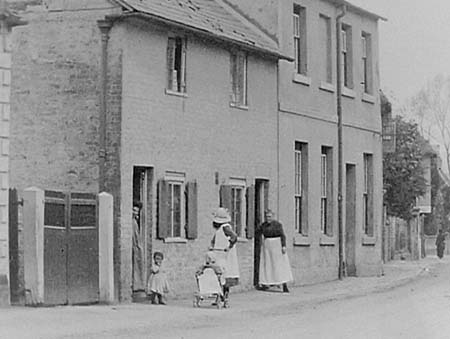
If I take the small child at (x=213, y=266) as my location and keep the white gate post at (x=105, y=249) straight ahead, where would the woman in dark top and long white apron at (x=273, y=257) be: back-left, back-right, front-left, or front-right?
back-right

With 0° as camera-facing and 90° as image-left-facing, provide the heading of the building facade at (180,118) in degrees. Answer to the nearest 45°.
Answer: approximately 315°

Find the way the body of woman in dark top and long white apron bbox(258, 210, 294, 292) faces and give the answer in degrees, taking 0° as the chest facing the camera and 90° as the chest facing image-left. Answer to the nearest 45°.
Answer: approximately 0°

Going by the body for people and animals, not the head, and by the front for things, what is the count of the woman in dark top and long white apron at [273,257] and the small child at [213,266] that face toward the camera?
2

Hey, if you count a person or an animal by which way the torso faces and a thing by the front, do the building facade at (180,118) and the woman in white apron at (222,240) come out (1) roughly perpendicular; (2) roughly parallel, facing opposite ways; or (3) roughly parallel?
roughly perpendicular

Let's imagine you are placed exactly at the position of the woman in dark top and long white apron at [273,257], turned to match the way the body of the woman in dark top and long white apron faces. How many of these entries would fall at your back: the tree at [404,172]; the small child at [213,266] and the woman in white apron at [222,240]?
1

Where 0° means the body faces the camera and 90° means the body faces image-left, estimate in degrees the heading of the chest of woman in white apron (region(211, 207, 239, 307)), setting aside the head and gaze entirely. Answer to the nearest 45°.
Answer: approximately 45°

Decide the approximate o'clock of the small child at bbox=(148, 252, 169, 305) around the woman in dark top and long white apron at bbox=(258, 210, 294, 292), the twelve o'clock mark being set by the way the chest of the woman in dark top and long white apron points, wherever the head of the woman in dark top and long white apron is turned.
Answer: The small child is roughly at 1 o'clock from the woman in dark top and long white apron.

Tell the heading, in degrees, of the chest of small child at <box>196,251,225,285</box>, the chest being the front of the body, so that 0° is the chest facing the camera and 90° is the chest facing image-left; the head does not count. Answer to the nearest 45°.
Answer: approximately 0°
